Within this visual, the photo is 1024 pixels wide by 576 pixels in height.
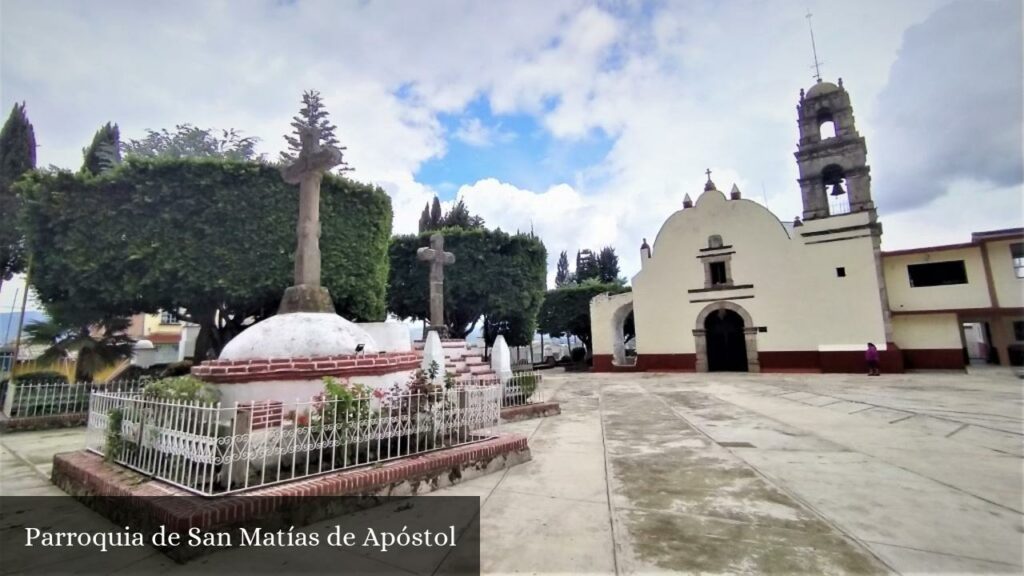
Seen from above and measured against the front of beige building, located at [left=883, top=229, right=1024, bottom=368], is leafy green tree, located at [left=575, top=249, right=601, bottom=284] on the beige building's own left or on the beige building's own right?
on the beige building's own right

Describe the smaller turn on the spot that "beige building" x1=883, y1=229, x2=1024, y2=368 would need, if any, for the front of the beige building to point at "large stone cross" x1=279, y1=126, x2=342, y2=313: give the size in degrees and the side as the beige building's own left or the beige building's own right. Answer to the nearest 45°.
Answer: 0° — it already faces it

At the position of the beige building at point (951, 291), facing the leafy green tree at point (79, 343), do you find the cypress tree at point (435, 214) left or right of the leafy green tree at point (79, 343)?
right

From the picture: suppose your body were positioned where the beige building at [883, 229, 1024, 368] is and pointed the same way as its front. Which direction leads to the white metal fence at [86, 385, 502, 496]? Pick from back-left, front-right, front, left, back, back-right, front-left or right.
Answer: front

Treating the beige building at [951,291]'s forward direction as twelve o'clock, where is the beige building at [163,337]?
the beige building at [163,337] is roughly at 2 o'clock from the beige building at [951,291].

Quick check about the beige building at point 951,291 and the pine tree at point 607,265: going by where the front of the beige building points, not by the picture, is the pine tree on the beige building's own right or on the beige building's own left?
on the beige building's own right

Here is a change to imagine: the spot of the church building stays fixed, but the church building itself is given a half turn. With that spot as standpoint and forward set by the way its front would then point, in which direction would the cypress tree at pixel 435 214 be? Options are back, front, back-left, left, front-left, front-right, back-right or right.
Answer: left

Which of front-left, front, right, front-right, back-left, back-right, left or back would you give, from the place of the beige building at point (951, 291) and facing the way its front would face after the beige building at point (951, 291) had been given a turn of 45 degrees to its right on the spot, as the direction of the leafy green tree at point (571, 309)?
front-right

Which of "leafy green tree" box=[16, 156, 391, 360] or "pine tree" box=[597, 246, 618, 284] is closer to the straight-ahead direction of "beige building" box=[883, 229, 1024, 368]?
the leafy green tree

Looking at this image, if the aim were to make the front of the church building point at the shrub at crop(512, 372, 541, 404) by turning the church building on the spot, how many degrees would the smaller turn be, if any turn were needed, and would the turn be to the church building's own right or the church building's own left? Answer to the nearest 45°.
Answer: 0° — it already faces it

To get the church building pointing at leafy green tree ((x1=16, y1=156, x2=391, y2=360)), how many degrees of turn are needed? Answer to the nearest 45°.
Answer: approximately 45° to its right

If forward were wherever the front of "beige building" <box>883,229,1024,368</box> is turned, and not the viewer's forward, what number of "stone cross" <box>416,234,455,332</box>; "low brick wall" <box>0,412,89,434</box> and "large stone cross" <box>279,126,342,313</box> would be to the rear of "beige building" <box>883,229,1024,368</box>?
0

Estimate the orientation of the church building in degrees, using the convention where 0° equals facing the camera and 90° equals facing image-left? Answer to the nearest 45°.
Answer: approximately 0°

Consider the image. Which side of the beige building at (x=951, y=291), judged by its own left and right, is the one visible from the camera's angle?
front

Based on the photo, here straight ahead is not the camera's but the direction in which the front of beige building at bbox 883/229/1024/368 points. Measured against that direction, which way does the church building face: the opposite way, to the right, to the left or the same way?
the same way
